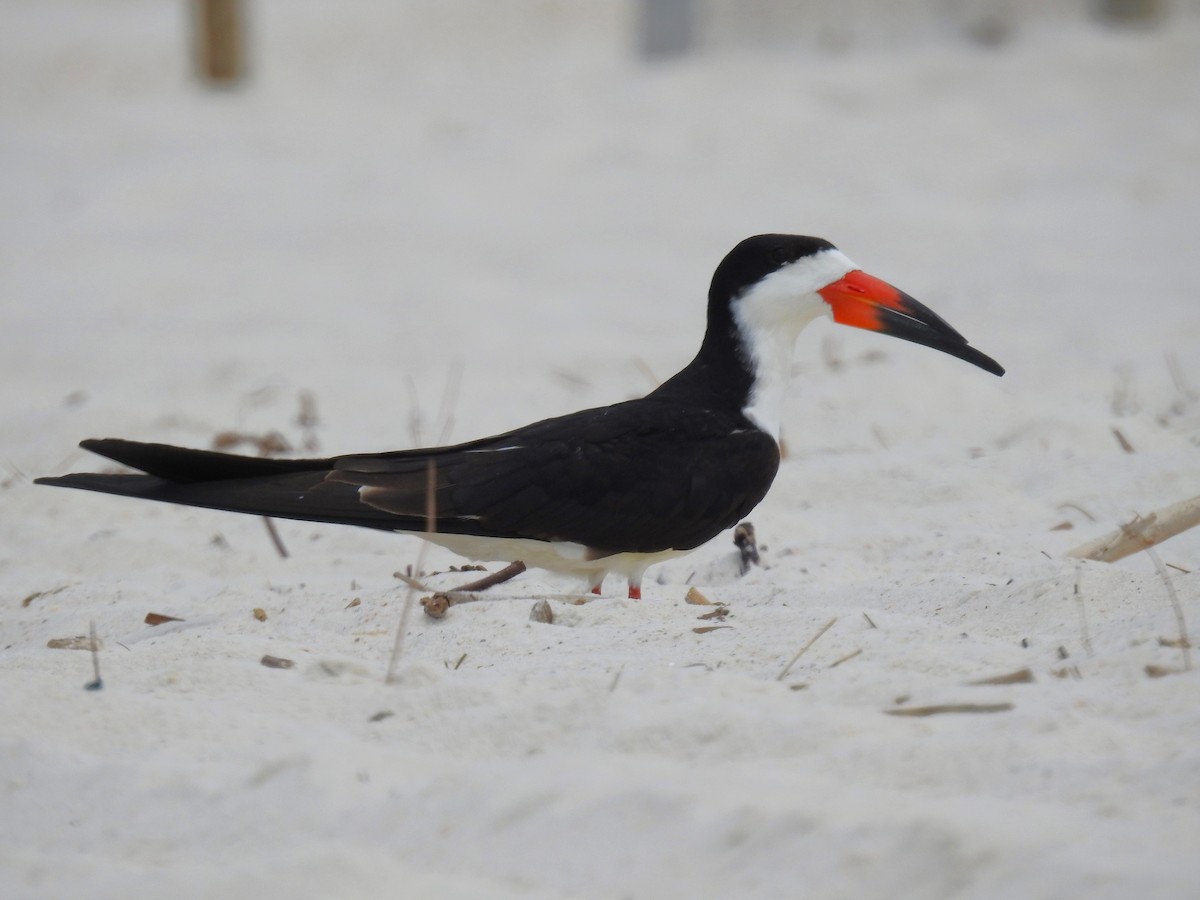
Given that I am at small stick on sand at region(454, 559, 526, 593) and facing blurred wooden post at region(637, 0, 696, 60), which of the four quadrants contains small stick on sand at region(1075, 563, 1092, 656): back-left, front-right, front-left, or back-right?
back-right

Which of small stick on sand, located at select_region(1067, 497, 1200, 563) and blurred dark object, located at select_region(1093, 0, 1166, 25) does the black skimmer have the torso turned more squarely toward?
the small stick on sand

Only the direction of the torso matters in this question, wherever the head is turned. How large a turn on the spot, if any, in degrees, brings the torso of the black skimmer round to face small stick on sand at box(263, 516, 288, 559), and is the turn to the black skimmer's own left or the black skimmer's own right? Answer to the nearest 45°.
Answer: approximately 135° to the black skimmer's own left

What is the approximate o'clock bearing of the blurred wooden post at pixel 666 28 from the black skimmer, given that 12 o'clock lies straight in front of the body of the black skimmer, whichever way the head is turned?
The blurred wooden post is roughly at 9 o'clock from the black skimmer.

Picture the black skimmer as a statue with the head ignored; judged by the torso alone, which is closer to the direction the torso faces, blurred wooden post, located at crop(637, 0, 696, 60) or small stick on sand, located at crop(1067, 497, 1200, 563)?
the small stick on sand

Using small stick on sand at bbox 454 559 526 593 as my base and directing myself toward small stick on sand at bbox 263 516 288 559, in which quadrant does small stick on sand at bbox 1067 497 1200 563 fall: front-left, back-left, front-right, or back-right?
back-right

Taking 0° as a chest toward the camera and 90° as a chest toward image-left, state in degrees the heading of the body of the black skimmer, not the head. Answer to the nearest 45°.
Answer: approximately 270°

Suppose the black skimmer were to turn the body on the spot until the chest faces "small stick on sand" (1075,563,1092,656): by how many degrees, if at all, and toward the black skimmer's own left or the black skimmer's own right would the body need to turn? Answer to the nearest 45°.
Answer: approximately 45° to the black skimmer's own right

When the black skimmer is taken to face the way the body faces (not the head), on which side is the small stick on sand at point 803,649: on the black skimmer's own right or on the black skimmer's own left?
on the black skimmer's own right
